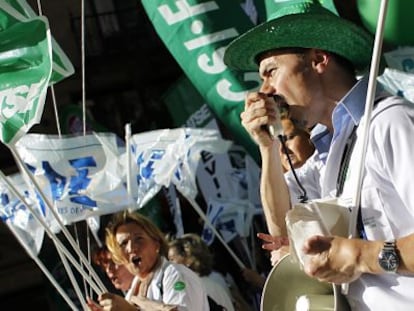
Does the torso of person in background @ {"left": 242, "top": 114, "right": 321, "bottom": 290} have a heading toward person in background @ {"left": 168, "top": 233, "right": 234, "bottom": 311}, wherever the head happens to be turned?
no

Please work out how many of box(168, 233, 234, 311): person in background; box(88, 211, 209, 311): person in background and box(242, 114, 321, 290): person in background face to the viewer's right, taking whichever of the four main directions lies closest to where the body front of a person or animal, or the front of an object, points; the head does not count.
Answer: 0

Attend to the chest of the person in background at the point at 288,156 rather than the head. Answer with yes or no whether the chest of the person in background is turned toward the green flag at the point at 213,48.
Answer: no

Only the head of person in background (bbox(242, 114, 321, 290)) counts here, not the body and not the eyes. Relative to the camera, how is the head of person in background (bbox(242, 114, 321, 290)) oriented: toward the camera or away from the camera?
toward the camera

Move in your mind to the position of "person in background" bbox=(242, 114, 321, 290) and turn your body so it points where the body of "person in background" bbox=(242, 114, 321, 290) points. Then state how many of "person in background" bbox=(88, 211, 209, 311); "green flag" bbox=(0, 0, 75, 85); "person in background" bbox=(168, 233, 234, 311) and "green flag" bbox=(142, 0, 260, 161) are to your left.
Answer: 0

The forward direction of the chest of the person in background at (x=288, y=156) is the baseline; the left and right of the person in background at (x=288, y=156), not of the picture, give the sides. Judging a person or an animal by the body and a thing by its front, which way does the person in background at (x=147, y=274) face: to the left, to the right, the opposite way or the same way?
the same way

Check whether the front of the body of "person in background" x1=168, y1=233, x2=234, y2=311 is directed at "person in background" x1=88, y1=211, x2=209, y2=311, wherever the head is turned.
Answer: no

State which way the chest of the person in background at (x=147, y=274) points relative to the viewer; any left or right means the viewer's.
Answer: facing the viewer and to the left of the viewer

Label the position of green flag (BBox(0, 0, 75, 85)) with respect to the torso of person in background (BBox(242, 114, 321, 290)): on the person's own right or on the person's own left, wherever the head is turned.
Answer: on the person's own right

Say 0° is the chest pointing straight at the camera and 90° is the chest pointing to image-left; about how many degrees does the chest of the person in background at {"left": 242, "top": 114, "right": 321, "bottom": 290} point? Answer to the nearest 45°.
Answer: approximately 45°

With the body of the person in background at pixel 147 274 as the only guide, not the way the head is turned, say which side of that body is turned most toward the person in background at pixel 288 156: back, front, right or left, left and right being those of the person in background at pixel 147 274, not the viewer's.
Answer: left
